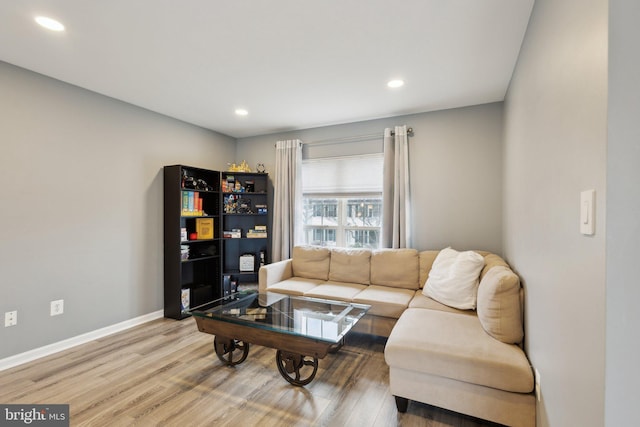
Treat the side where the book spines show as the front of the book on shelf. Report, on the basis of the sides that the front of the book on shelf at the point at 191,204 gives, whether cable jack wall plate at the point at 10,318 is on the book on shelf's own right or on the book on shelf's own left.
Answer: on the book on shelf's own right

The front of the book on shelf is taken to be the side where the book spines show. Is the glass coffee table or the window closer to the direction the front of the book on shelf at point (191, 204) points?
the glass coffee table

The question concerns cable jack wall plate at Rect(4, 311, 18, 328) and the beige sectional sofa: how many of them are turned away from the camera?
0

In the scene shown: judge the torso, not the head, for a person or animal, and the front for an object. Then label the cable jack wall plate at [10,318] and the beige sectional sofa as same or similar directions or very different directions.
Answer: very different directions

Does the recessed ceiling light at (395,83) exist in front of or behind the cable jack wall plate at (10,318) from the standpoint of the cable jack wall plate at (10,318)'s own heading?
in front

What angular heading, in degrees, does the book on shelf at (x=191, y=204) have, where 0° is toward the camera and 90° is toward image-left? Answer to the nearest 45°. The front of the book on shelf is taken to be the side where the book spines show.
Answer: approximately 0°

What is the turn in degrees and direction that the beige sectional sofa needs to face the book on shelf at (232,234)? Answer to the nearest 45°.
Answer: approximately 90° to its right

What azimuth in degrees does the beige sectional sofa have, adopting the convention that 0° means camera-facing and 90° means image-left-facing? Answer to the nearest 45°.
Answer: approximately 45°

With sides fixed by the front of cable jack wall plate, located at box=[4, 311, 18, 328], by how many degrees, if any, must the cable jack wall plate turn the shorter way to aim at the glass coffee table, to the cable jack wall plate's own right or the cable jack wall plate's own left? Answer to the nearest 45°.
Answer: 0° — it already faces it

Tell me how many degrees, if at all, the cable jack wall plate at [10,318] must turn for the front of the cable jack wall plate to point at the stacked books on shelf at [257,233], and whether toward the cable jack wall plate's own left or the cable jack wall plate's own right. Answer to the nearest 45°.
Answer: approximately 45° to the cable jack wall plate's own left

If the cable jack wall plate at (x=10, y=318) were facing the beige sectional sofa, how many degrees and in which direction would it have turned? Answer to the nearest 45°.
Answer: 0° — it already faces it

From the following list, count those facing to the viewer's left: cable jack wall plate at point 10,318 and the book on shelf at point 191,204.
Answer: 0
